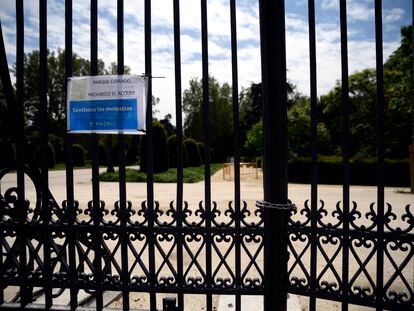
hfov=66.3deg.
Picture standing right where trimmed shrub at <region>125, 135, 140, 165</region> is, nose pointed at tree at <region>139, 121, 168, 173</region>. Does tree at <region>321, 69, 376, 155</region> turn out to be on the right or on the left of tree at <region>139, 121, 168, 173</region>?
left

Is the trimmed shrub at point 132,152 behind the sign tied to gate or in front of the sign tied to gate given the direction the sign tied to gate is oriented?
behind

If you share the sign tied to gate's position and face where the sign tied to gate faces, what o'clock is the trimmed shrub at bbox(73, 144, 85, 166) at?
The trimmed shrub is roughly at 6 o'clock from the sign tied to gate.

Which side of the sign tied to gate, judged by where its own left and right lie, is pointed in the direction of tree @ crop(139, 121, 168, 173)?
back

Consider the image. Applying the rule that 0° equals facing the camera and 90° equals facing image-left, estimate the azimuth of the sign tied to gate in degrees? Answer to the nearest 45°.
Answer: approximately 0°

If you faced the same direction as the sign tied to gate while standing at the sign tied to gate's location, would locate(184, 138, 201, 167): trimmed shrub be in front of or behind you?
behind

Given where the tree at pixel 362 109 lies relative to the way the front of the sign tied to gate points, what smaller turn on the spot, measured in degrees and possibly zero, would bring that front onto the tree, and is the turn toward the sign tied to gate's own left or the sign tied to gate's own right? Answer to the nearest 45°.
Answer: approximately 135° to the sign tied to gate's own left

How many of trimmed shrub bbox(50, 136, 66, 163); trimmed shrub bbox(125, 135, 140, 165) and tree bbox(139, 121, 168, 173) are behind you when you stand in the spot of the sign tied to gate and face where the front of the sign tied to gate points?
3
